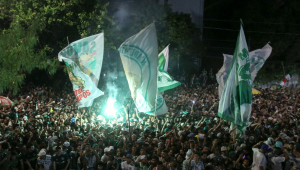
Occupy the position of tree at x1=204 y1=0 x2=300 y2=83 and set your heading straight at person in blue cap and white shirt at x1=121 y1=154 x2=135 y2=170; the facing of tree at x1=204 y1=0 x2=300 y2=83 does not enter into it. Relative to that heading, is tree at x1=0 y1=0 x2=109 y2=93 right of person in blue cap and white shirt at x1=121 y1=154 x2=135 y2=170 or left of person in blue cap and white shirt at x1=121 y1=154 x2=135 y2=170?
right
